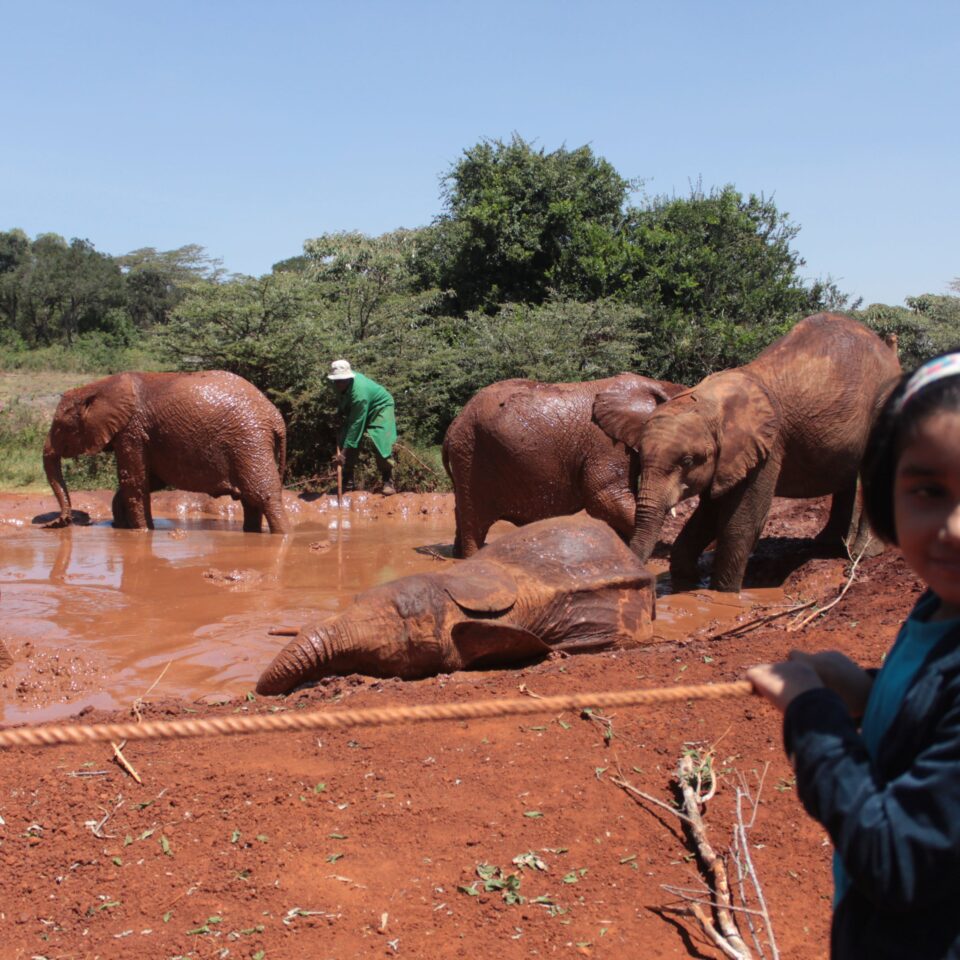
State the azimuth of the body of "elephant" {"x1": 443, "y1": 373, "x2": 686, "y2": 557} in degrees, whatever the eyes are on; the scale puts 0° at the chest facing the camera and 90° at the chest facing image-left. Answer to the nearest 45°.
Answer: approximately 270°

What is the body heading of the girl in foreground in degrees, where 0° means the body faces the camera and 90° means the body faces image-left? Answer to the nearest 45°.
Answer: approximately 45°

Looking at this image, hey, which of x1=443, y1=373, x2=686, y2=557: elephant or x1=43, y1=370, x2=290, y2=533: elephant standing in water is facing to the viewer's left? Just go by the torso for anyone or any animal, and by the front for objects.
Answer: the elephant standing in water

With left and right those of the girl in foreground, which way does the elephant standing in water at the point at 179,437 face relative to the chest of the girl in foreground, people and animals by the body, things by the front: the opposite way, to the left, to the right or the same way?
the same way

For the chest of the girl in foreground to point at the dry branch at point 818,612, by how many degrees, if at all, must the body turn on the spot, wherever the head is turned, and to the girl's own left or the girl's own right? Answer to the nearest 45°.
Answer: approximately 135° to the girl's own right

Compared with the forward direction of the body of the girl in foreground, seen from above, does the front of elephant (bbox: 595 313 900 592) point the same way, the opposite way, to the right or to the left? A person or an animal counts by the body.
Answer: the same way

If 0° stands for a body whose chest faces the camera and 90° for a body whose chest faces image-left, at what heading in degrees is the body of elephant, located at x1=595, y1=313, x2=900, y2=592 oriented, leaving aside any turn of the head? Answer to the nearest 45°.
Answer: approximately 45°

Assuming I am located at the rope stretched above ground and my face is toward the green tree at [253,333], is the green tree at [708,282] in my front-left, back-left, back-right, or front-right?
front-right

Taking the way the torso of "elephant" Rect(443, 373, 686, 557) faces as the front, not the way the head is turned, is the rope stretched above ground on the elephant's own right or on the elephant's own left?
on the elephant's own right

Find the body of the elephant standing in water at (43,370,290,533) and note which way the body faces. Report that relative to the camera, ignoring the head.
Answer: to the viewer's left

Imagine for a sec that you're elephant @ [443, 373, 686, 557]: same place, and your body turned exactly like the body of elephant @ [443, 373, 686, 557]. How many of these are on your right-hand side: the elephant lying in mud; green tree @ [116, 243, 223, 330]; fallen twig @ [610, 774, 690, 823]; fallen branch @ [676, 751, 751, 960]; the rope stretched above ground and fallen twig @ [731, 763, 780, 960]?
5

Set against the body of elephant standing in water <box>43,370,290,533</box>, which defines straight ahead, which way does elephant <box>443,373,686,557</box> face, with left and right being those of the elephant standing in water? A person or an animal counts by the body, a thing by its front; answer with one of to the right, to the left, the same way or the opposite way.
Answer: the opposite way

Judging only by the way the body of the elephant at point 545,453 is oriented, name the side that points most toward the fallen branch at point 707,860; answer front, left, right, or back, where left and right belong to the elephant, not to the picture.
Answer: right

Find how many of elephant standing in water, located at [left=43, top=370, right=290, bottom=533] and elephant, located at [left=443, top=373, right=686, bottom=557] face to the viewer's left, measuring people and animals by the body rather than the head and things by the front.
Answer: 1

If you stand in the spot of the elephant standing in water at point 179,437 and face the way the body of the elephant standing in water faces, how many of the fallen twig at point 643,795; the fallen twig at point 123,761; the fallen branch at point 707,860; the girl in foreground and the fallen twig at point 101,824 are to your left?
5

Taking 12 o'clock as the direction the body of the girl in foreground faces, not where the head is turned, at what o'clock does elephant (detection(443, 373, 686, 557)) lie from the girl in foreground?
The elephant is roughly at 4 o'clock from the girl in foreground.

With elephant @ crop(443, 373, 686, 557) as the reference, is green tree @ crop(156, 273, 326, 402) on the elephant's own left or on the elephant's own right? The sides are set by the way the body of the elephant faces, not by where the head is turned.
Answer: on the elephant's own left
